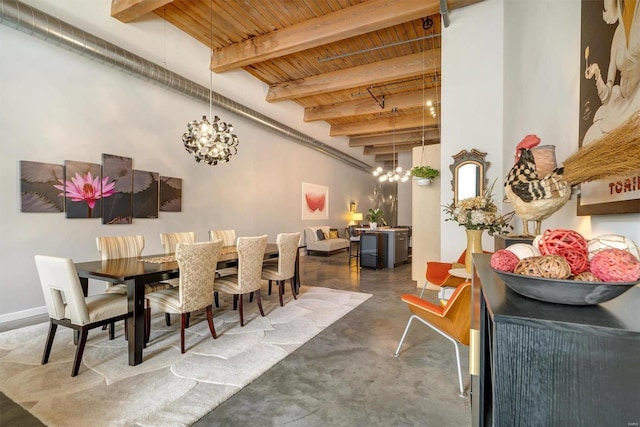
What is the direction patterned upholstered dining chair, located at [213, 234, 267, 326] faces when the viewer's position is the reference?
facing away from the viewer and to the left of the viewer

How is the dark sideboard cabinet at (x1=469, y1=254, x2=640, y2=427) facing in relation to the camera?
to the viewer's left

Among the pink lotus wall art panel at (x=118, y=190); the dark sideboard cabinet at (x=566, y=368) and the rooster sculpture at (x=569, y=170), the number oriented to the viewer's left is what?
2

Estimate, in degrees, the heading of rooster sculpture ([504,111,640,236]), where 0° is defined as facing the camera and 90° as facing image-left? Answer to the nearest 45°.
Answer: approximately 90°
